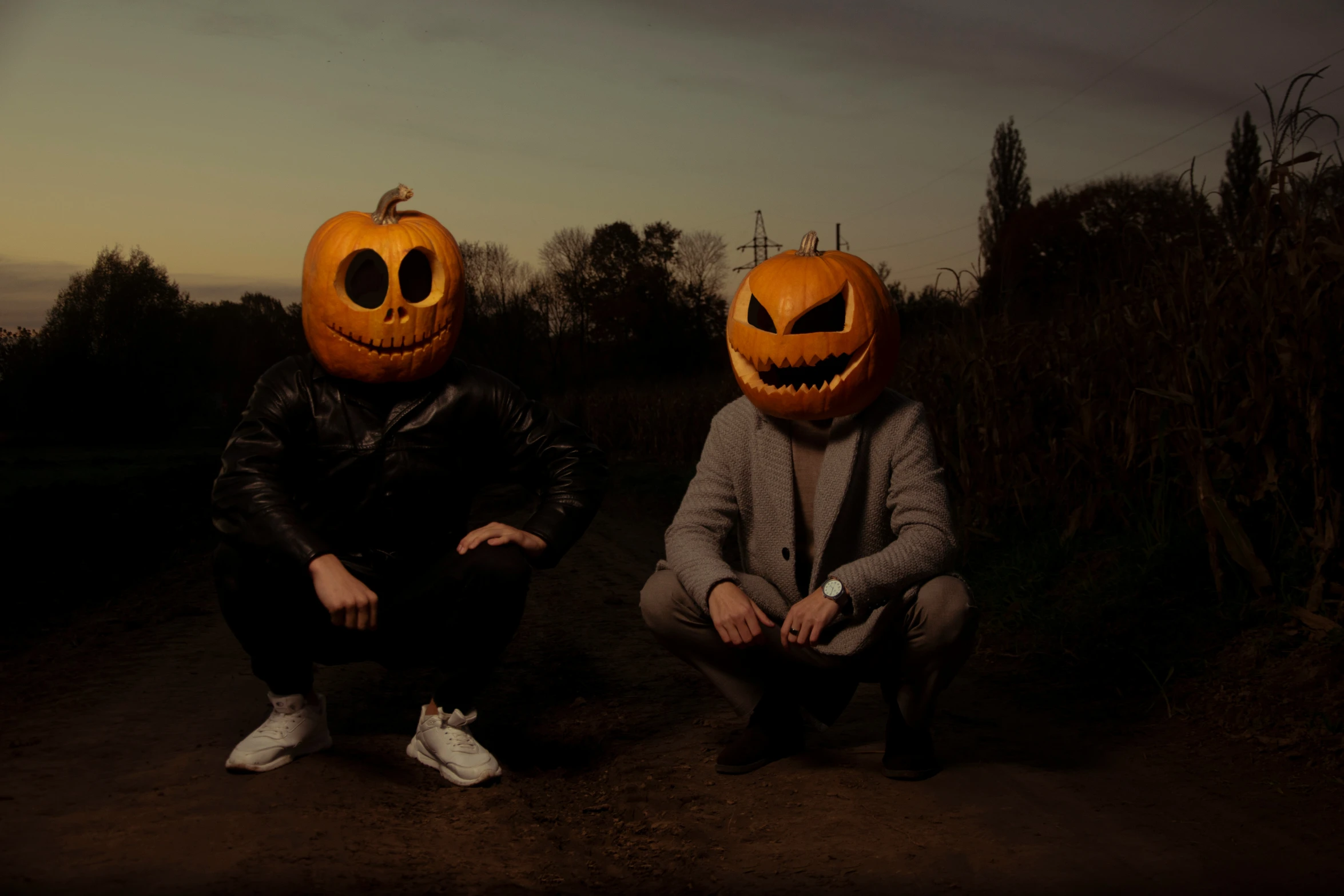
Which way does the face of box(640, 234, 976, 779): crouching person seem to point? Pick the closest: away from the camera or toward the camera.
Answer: toward the camera

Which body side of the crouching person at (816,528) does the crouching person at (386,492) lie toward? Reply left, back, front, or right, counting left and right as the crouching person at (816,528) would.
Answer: right

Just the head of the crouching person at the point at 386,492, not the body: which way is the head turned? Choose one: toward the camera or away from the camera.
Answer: toward the camera

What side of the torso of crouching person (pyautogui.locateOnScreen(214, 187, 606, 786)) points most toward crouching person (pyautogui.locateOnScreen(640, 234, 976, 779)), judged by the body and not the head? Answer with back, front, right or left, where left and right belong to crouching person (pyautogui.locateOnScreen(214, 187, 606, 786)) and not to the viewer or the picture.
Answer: left

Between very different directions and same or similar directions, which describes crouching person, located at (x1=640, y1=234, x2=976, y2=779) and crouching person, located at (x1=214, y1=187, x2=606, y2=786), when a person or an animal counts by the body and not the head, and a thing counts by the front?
same or similar directions

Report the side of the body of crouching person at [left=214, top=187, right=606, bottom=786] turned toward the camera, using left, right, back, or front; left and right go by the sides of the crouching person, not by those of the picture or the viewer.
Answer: front

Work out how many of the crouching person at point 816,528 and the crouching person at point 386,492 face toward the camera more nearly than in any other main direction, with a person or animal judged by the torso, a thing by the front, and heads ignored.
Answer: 2

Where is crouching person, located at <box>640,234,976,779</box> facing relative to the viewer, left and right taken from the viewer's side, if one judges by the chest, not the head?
facing the viewer
